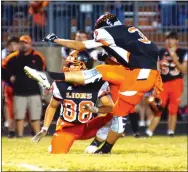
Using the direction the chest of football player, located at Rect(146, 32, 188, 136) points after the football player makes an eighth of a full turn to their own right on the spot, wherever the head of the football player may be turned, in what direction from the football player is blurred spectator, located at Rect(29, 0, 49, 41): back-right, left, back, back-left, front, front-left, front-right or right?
right

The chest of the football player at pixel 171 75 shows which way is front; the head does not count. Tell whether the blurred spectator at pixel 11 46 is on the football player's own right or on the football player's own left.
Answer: on the football player's own right

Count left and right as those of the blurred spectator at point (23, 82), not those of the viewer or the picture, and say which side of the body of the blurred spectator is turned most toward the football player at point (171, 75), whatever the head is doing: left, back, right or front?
left

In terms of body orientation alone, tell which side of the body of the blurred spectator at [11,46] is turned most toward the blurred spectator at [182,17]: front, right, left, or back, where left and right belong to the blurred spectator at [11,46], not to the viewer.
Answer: left

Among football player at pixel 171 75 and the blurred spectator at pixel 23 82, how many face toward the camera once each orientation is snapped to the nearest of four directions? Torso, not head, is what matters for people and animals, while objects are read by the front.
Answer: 2

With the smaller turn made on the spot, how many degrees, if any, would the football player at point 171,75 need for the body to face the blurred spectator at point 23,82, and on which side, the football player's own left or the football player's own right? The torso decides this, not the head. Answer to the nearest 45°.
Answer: approximately 90° to the football player's own right

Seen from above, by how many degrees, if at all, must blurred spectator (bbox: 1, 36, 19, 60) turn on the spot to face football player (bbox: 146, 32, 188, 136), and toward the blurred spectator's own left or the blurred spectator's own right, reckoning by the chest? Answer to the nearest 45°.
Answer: approximately 45° to the blurred spectator's own left

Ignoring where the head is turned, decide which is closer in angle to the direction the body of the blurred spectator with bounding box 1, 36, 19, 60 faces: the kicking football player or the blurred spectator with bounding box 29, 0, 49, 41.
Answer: the kicking football player

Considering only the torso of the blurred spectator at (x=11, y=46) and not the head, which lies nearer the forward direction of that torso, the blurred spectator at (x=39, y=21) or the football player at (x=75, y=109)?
the football player

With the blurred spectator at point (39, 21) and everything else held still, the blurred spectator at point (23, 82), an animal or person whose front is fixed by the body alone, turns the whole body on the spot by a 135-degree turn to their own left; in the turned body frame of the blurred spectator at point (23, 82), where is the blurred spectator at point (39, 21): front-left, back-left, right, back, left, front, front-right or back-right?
front-left
